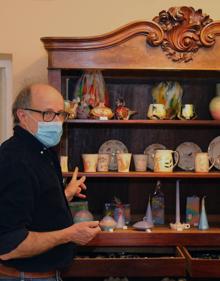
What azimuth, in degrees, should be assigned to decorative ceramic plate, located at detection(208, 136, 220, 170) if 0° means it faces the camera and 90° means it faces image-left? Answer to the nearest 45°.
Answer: approximately 0°

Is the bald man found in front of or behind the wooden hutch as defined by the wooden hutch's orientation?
in front

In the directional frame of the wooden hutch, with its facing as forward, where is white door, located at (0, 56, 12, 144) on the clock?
The white door is roughly at 4 o'clock from the wooden hutch.

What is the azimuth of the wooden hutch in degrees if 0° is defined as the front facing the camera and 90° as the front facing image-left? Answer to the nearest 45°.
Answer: approximately 0°

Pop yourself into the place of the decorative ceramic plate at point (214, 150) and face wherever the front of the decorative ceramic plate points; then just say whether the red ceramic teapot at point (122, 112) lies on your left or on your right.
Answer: on your right
